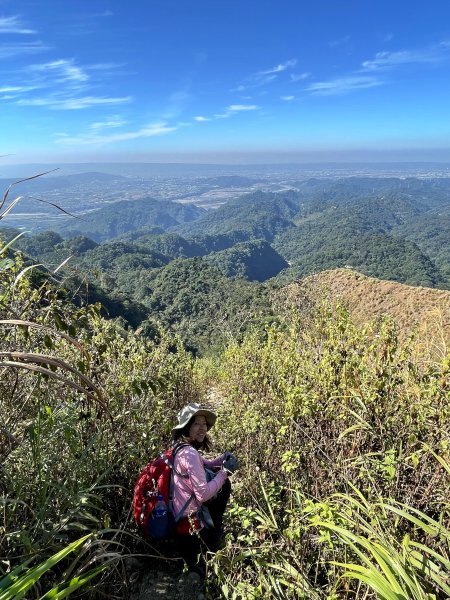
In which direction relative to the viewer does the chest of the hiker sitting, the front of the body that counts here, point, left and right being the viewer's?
facing to the right of the viewer
